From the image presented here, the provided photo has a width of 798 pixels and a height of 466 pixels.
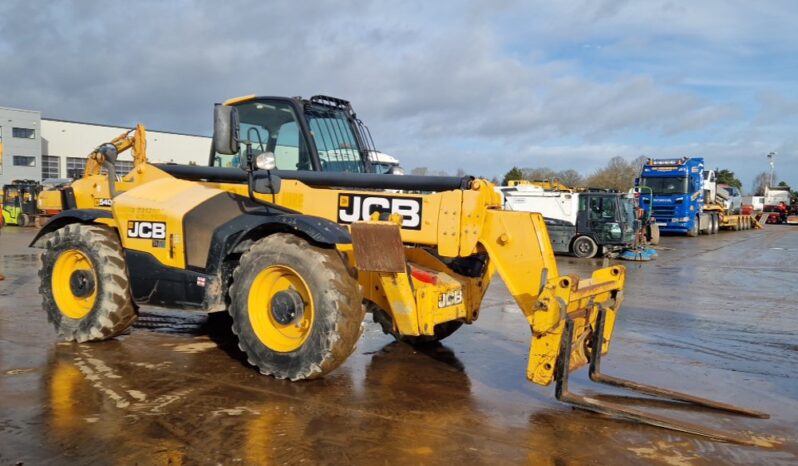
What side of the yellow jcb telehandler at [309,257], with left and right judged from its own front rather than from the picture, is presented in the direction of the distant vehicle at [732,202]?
left

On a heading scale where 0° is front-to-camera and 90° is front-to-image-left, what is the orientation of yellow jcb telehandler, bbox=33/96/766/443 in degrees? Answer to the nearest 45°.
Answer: approximately 315°

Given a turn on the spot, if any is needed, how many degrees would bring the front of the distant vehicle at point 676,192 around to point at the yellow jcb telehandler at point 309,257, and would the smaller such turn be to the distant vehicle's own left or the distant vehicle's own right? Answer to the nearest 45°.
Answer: approximately 45° to the distant vehicle's own left

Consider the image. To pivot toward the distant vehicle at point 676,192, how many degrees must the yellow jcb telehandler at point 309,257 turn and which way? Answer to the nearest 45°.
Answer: approximately 90° to its left

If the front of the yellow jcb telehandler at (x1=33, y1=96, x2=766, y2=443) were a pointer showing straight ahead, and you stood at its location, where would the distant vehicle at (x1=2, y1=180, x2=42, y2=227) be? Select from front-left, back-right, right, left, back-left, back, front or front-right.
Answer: back

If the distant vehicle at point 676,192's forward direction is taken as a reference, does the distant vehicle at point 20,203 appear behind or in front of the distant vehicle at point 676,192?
in front

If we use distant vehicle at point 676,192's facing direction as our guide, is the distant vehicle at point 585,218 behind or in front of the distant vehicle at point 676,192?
in front

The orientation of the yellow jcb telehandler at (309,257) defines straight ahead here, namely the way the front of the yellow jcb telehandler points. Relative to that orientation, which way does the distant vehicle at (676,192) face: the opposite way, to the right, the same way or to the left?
to the right

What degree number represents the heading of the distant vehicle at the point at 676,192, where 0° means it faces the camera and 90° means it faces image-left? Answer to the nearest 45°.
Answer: approximately 45°

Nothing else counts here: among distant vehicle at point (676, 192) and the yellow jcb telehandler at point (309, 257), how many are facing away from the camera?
0

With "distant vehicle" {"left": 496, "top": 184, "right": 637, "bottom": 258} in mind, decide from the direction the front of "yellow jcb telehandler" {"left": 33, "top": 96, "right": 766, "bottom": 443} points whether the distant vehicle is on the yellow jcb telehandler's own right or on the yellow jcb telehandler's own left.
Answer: on the yellow jcb telehandler's own left
